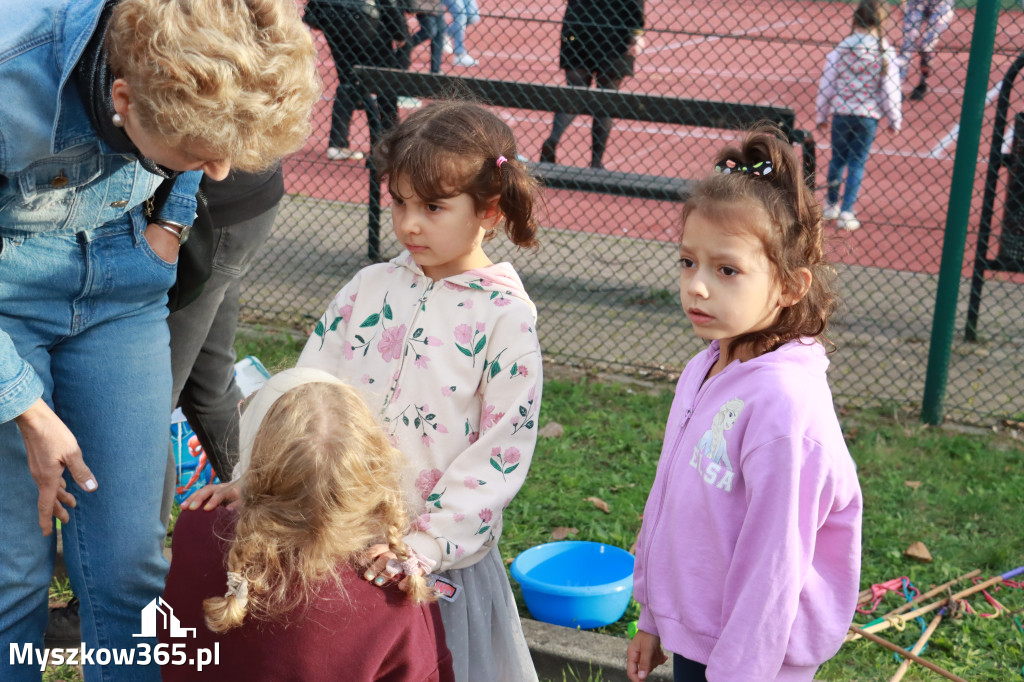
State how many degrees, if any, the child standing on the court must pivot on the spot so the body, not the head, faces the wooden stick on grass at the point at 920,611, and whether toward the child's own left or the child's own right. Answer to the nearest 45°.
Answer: approximately 180°

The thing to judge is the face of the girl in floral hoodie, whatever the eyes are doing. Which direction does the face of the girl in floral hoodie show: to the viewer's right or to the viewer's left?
to the viewer's left

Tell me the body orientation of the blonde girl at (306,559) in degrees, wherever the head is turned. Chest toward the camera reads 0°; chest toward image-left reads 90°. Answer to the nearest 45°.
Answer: approximately 180°

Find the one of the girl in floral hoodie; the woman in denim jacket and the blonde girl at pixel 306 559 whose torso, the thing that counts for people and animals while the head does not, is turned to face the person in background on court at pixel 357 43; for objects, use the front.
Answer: the blonde girl

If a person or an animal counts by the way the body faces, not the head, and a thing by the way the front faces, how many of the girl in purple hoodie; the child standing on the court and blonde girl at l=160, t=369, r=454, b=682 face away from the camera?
2

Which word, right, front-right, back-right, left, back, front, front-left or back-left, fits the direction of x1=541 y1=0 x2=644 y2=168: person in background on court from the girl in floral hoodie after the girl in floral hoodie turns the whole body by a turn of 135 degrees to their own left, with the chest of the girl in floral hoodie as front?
left

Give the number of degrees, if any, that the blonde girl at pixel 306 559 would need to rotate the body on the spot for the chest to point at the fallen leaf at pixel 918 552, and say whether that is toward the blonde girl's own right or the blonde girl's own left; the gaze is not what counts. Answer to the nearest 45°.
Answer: approximately 45° to the blonde girl's own right

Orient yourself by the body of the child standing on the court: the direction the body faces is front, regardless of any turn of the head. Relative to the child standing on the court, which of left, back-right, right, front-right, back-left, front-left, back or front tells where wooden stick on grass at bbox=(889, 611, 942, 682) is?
back

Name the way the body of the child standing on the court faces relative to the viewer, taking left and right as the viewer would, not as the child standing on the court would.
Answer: facing away from the viewer

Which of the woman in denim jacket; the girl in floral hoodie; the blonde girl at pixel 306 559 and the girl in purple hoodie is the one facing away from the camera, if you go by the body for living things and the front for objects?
the blonde girl

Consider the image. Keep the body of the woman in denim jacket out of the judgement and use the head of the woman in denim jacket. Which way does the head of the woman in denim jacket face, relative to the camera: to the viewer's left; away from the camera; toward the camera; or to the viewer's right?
to the viewer's right

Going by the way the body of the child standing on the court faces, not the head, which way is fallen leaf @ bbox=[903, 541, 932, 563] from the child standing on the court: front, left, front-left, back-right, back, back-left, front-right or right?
back
